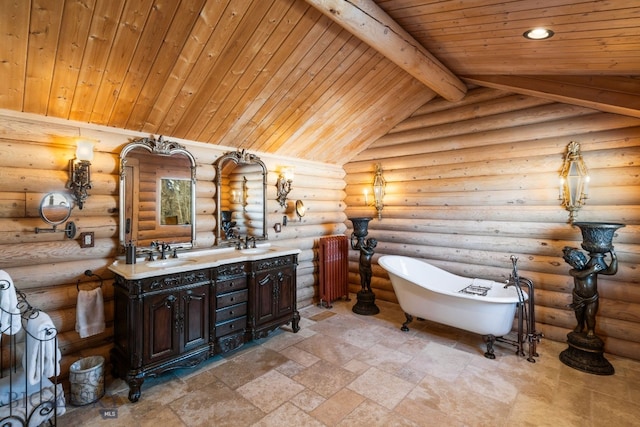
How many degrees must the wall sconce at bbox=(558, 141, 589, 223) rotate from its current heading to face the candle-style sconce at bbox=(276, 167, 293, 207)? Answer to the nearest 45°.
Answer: approximately 90° to its right

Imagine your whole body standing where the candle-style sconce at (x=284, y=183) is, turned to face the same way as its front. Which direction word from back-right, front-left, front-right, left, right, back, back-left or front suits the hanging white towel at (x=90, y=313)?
right

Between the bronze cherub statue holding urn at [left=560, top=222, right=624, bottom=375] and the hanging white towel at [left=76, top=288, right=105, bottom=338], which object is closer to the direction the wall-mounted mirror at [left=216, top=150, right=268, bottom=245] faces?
the bronze cherub statue holding urn

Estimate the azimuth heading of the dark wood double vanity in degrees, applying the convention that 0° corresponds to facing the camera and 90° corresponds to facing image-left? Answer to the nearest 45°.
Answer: approximately 315°

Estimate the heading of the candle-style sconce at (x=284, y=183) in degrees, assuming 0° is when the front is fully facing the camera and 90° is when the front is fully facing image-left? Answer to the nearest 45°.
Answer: approximately 315°

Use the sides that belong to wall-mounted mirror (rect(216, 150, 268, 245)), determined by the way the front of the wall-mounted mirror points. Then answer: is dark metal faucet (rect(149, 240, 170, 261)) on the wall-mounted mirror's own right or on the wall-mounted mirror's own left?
on the wall-mounted mirror's own right

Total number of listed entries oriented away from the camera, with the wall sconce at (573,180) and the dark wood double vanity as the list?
0

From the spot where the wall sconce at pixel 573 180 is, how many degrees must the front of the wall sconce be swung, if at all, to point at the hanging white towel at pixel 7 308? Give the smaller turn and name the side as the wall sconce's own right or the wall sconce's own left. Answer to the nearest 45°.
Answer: approximately 45° to the wall sconce's own right

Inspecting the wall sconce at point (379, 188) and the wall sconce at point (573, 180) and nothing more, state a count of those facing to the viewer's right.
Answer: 0

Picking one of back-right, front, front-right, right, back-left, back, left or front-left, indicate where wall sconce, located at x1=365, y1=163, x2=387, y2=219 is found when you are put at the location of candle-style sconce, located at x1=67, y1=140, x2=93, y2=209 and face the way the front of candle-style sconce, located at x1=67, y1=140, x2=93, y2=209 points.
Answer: front-left

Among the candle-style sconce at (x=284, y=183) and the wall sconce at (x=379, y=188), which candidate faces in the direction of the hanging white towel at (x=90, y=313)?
the wall sconce

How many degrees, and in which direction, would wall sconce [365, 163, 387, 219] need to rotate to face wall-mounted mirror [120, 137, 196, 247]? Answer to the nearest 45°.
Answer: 0° — it already faces it

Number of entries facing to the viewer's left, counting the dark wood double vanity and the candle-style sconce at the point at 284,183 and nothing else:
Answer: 0

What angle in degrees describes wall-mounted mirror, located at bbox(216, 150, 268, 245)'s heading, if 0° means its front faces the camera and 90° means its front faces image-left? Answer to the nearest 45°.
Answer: approximately 315°
